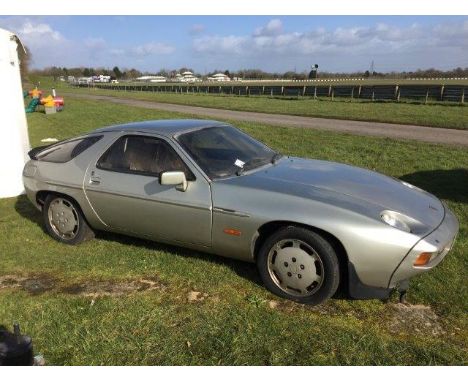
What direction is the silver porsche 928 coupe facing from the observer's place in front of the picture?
facing the viewer and to the right of the viewer

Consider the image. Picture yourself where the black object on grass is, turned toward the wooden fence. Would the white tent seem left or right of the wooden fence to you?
left

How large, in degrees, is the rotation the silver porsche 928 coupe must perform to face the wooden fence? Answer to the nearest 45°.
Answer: approximately 135° to its left

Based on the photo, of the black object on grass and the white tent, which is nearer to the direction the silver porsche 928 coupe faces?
the black object on grass

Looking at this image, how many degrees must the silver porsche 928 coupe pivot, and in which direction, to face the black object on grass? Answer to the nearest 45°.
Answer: approximately 90° to its right

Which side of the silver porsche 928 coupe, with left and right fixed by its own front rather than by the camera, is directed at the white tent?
back
